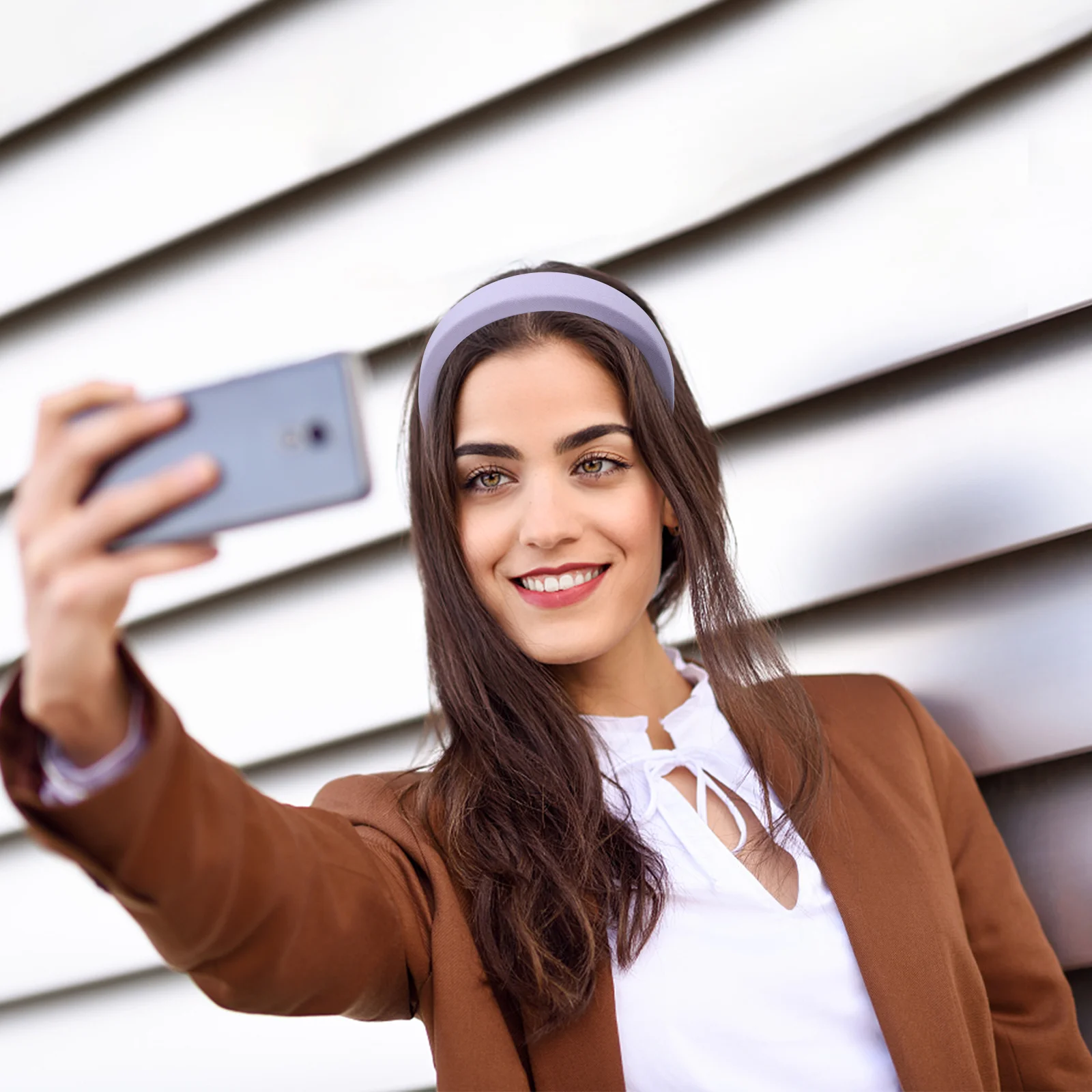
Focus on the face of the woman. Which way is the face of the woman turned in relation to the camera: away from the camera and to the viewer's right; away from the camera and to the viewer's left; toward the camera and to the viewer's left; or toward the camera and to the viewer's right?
toward the camera and to the viewer's left

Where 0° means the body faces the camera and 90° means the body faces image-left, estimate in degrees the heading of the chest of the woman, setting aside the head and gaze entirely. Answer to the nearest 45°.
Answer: approximately 0°
